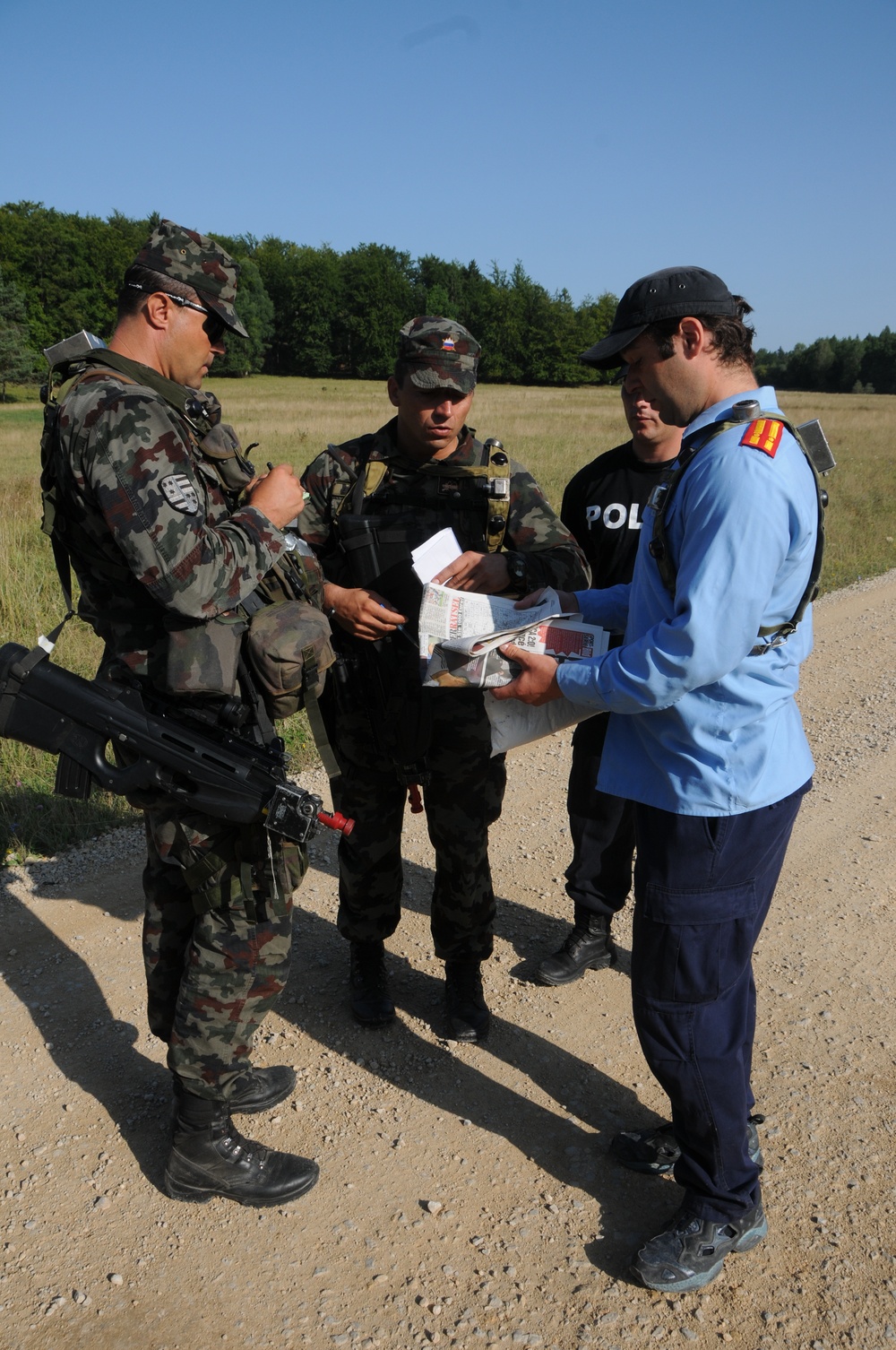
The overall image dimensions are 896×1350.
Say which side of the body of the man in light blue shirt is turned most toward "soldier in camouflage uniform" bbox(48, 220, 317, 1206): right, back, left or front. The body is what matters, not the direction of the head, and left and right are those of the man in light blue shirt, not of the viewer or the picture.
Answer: front

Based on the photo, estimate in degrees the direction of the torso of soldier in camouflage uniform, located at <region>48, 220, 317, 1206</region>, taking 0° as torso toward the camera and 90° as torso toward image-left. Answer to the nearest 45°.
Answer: approximately 270°

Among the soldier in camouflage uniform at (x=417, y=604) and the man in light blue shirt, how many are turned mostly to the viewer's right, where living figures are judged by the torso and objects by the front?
0

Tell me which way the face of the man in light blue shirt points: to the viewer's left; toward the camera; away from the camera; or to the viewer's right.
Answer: to the viewer's left

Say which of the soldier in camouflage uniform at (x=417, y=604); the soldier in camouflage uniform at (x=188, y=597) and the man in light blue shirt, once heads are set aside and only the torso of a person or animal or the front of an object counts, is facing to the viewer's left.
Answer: the man in light blue shirt

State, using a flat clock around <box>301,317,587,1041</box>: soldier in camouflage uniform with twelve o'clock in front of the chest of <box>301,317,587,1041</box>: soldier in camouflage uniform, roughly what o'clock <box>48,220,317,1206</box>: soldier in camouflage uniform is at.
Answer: <box>48,220,317,1206</box>: soldier in camouflage uniform is roughly at 1 o'clock from <box>301,317,587,1041</box>: soldier in camouflage uniform.

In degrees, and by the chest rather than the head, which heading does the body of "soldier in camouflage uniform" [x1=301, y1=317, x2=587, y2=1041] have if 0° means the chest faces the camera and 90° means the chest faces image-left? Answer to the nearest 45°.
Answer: approximately 0°

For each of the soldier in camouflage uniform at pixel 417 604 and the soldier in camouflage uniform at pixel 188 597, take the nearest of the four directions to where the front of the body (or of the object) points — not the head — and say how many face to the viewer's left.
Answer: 0

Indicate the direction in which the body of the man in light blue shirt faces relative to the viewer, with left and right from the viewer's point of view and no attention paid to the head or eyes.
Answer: facing to the left of the viewer

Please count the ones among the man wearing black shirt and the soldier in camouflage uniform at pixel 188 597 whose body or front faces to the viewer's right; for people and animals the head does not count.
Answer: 1

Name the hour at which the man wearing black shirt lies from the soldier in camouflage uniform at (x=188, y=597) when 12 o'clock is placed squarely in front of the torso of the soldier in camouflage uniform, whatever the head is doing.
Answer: The man wearing black shirt is roughly at 11 o'clock from the soldier in camouflage uniform.

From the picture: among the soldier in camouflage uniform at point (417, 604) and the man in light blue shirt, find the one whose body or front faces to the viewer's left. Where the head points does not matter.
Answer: the man in light blue shirt

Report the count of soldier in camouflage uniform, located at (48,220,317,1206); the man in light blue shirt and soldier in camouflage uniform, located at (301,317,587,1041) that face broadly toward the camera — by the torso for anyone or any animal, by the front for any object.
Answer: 1
